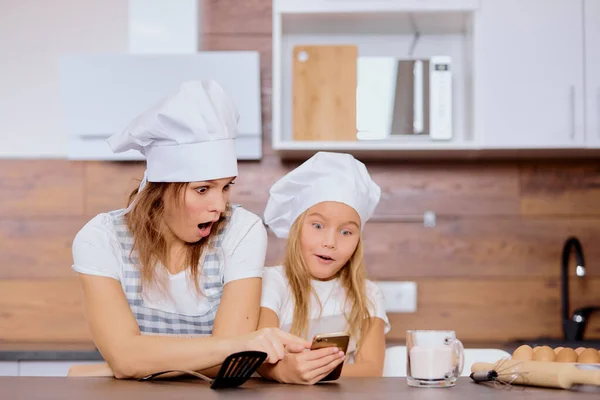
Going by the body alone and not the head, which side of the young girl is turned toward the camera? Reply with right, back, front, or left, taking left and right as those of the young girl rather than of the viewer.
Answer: front

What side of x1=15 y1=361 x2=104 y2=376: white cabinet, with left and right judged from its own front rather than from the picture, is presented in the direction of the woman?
front

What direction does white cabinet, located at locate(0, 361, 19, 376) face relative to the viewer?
toward the camera

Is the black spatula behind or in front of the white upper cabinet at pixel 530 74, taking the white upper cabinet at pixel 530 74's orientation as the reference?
in front

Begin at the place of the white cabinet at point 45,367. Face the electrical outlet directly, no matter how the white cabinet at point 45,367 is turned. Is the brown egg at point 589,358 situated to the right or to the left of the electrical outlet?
right

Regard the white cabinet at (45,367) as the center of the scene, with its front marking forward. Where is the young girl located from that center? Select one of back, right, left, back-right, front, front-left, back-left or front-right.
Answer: front-left

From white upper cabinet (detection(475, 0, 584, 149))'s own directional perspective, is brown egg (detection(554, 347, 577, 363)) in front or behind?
in front

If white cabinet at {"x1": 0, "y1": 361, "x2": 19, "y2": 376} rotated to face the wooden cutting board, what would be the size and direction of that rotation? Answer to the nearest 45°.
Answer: approximately 90° to its left

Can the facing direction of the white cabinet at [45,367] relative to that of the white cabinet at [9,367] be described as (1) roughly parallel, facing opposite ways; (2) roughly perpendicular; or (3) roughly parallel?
roughly parallel

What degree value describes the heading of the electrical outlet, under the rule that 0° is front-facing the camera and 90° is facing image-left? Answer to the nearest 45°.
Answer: approximately 0°

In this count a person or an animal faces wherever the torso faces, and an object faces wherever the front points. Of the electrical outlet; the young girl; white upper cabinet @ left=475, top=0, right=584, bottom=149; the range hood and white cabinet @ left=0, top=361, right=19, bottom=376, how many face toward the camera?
5

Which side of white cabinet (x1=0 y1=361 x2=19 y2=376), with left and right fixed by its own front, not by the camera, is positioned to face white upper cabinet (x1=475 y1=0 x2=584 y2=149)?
left

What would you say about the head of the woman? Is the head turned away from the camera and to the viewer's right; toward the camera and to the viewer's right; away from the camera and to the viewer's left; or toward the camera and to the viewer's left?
toward the camera and to the viewer's right

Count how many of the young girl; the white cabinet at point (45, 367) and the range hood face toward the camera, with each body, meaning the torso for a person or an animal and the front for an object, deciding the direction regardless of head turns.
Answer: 3

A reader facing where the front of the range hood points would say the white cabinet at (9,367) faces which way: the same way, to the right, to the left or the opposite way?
the same way

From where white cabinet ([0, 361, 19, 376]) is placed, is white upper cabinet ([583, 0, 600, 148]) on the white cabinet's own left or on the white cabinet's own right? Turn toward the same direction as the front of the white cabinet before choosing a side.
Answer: on the white cabinet's own left

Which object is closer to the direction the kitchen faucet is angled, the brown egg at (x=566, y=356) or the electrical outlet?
the brown egg

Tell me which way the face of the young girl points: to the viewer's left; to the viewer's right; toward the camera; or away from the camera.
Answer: toward the camera

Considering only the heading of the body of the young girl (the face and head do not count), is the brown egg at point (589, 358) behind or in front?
in front
